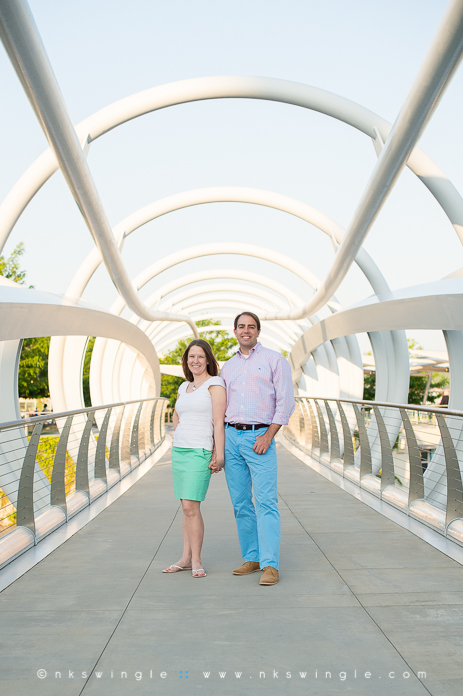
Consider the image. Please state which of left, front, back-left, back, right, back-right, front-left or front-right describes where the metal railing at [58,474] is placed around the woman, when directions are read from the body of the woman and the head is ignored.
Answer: right

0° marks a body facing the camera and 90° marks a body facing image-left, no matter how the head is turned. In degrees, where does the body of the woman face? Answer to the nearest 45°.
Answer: approximately 45°

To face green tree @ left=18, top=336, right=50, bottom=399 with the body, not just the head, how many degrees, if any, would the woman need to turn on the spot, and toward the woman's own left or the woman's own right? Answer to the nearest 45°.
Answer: approximately 135° to the woman's own right
